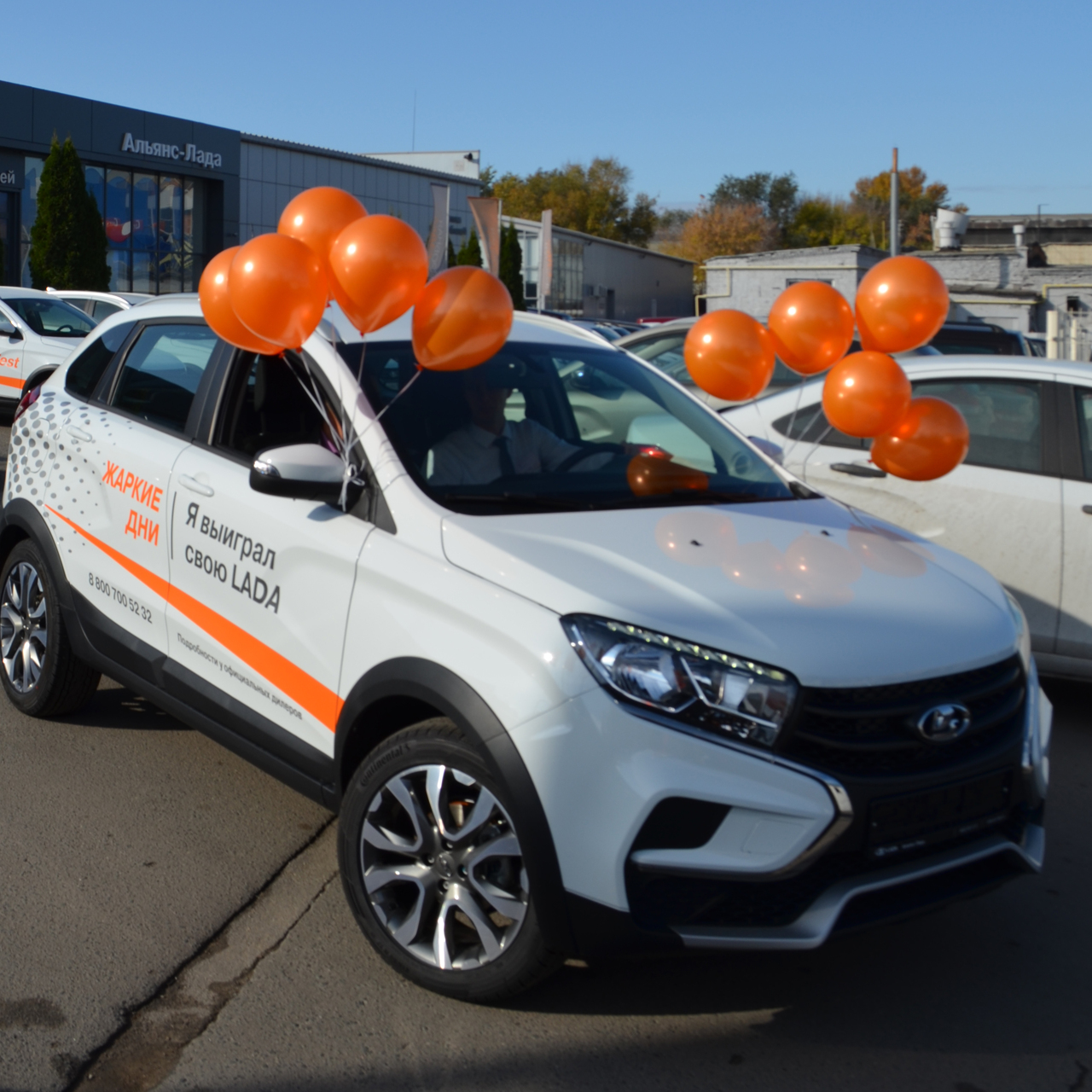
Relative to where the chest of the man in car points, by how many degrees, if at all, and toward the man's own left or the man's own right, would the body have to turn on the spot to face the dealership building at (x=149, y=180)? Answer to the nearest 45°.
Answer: approximately 135° to the man's own left

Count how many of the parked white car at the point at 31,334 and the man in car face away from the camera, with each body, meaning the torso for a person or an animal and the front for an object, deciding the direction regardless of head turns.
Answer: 0

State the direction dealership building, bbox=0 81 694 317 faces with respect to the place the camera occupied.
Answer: facing the viewer and to the right of the viewer

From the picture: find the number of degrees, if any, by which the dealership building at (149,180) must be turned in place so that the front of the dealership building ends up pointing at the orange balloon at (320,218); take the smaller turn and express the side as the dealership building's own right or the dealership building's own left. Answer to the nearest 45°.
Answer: approximately 45° to the dealership building's own right

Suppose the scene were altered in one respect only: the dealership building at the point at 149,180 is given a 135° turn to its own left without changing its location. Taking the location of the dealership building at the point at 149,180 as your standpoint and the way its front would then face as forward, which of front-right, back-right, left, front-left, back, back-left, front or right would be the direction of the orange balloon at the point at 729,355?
back

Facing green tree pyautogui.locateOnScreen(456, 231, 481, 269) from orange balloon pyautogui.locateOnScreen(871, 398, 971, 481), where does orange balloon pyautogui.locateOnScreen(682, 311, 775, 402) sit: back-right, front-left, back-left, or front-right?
front-left

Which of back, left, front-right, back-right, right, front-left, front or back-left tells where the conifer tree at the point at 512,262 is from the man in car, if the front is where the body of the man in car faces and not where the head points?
back-left
